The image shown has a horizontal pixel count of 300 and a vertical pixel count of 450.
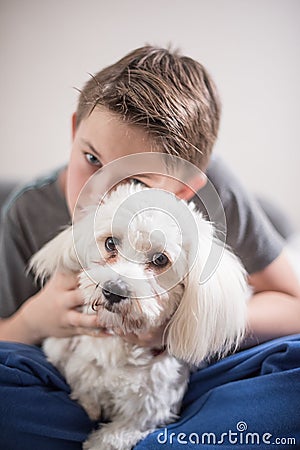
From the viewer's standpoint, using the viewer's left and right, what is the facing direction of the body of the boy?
facing the viewer
